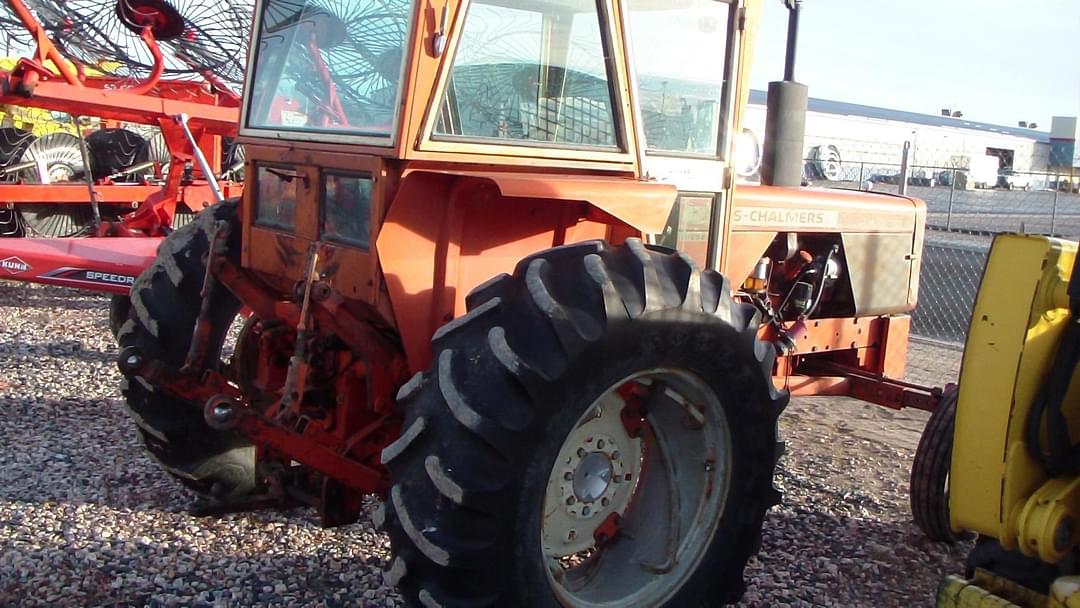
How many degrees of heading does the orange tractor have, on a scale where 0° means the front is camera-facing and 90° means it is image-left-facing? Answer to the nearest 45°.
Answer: approximately 225°

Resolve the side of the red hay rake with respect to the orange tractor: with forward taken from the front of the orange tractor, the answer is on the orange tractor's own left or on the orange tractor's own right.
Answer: on the orange tractor's own left
